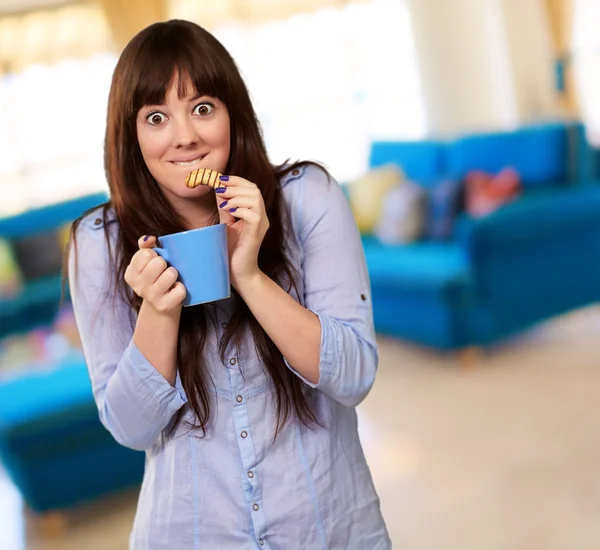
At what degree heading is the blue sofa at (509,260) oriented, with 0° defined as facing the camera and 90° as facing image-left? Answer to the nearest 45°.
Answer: approximately 45°

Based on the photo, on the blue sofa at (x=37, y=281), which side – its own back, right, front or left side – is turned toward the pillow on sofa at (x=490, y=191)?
left

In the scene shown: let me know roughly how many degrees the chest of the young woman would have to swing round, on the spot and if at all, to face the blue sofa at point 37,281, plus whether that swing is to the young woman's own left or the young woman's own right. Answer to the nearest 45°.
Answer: approximately 180°

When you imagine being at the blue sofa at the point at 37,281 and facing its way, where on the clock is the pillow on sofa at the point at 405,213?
The pillow on sofa is roughly at 11 o'clock from the blue sofa.

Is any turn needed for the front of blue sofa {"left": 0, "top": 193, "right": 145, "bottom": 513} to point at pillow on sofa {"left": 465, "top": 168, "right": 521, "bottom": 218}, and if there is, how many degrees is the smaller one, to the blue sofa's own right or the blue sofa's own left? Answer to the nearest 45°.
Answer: approximately 45° to the blue sofa's own left

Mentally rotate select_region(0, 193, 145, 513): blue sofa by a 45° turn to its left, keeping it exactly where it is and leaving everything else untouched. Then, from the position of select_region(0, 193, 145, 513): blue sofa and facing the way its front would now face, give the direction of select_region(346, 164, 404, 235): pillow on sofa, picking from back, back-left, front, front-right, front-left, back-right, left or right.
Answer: front-left

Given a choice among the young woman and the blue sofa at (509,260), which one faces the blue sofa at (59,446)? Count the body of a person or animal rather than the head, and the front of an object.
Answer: the blue sofa at (509,260)

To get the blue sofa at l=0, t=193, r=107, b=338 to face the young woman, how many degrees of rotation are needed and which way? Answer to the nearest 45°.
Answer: approximately 45° to its right

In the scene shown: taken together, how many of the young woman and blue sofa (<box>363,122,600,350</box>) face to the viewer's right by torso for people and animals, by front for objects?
0

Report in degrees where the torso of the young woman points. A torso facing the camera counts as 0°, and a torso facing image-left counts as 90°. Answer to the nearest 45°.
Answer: approximately 0°

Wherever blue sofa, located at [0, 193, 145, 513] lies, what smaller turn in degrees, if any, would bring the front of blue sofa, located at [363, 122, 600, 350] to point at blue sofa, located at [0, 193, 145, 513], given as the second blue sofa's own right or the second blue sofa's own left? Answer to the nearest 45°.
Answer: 0° — it already faces it

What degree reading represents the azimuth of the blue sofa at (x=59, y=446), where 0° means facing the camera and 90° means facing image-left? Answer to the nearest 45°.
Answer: approximately 315°
